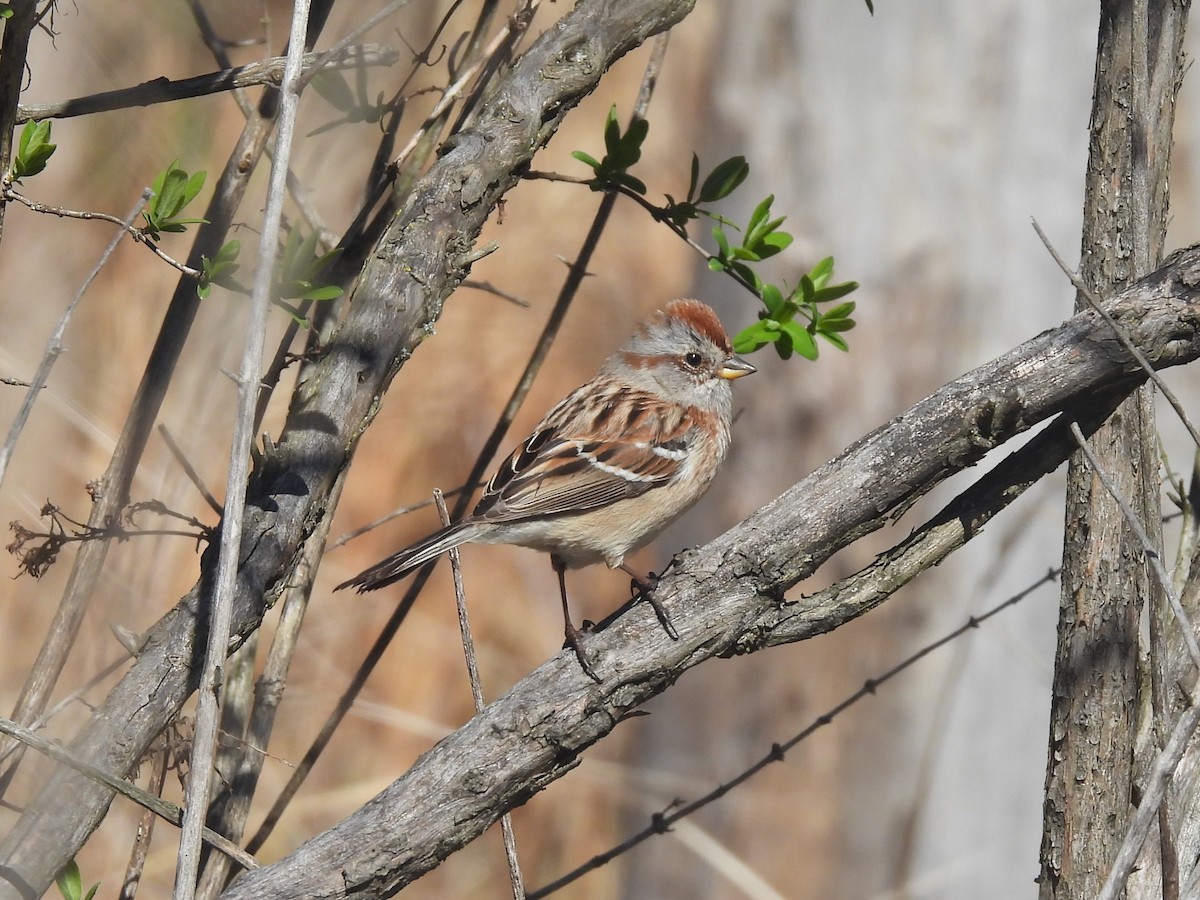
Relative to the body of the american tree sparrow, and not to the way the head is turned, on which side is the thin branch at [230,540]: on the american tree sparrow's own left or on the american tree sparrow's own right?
on the american tree sparrow's own right

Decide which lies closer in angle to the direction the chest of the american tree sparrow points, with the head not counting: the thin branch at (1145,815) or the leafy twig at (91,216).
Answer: the thin branch

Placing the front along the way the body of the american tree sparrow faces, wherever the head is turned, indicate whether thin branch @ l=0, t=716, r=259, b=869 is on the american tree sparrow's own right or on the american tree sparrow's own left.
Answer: on the american tree sparrow's own right

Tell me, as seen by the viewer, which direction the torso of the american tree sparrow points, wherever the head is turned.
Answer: to the viewer's right
